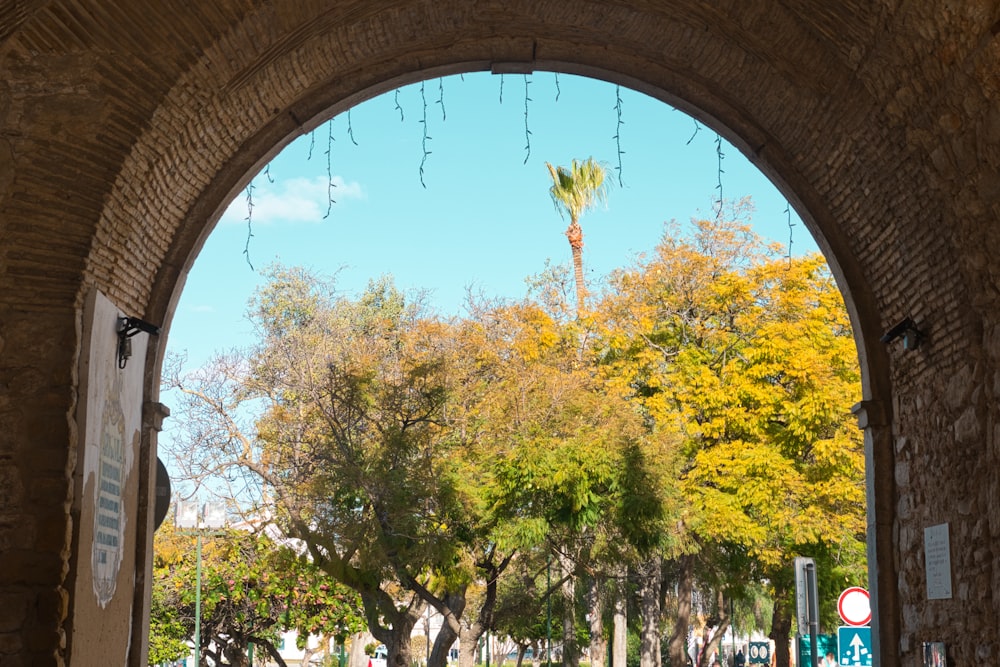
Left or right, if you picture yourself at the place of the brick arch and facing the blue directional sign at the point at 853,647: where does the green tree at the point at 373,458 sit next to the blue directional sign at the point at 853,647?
left

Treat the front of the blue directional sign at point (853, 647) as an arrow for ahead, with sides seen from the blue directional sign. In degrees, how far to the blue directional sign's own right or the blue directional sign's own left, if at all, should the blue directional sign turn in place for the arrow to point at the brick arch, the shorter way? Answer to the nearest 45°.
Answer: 0° — it already faces it

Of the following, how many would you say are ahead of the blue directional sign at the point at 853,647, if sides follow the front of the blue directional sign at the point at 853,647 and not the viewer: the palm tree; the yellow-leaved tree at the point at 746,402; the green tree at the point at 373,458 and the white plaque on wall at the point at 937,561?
1

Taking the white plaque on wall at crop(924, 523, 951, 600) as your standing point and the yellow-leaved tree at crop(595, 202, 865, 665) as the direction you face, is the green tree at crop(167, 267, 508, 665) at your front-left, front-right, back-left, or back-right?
front-left

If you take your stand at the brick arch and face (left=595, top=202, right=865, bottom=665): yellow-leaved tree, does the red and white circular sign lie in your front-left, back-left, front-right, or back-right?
front-right

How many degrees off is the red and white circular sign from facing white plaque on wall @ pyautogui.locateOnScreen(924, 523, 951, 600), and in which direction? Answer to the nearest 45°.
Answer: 0° — it already faces it

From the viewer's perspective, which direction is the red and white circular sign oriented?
toward the camera

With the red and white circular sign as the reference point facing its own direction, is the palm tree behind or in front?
behind

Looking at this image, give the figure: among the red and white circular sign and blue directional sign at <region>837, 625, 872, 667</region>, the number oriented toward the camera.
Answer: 2

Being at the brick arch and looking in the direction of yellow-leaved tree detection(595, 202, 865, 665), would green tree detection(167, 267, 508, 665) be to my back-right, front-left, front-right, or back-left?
front-left

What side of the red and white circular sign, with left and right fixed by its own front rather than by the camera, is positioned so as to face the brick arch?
front

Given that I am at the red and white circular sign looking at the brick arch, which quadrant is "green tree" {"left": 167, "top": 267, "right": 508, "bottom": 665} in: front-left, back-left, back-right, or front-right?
back-right

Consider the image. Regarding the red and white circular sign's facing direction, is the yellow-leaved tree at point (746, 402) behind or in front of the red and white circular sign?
behind

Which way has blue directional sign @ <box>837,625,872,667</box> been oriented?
toward the camera

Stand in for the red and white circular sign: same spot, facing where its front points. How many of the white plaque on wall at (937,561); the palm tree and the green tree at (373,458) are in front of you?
1
